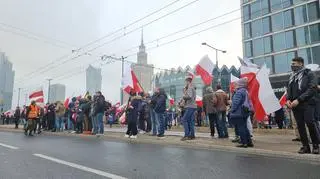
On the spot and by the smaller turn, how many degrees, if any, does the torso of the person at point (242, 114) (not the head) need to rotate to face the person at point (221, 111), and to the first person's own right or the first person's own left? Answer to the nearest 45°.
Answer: approximately 90° to the first person's own right

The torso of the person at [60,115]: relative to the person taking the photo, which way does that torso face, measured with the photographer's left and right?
facing away from the viewer

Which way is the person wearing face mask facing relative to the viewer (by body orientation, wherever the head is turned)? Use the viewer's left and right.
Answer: facing the viewer and to the left of the viewer

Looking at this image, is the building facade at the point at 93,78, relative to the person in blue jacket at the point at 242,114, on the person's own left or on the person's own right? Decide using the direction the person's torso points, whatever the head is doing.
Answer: on the person's own right

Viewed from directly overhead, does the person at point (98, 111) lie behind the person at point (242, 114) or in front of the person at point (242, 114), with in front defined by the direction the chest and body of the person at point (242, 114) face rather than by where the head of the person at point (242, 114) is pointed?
in front

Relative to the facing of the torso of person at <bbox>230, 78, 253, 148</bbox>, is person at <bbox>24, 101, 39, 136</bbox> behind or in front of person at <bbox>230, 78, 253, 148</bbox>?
in front

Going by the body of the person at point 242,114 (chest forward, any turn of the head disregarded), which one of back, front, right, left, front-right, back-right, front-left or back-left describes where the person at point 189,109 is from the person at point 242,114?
front-right

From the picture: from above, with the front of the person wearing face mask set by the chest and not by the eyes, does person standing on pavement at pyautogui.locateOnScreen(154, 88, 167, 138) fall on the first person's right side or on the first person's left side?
on the first person's right side

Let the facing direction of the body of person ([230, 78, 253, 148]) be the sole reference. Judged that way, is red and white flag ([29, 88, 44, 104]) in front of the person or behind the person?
in front

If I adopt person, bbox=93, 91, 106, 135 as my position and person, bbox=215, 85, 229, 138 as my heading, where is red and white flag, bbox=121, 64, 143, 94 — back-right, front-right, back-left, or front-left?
front-left

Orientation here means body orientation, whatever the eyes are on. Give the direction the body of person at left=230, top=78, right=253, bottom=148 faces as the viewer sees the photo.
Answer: to the viewer's left

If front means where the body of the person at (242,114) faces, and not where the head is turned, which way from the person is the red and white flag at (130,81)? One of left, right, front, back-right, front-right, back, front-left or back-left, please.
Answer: front-right

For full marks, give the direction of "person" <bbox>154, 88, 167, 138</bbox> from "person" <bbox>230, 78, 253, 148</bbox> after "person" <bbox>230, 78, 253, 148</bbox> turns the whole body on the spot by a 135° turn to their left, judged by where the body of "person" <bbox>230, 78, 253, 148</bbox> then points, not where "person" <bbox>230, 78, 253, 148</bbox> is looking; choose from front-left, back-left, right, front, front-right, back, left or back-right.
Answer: back

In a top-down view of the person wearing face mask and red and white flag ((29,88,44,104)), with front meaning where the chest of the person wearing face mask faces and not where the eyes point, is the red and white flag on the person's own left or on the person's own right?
on the person's own right

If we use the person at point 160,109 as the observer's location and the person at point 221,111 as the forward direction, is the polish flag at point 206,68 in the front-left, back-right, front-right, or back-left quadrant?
front-left
